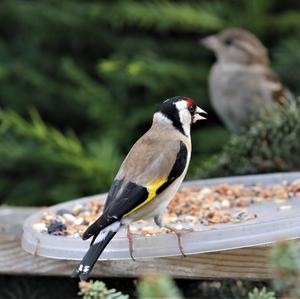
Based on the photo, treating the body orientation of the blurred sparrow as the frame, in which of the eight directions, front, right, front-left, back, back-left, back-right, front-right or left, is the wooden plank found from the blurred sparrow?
front-left

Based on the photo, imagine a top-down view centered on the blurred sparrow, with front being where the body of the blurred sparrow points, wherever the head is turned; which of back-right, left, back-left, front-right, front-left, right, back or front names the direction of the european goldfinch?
front-left

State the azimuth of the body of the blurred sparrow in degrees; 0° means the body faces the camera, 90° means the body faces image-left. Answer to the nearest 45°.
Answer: approximately 45°
